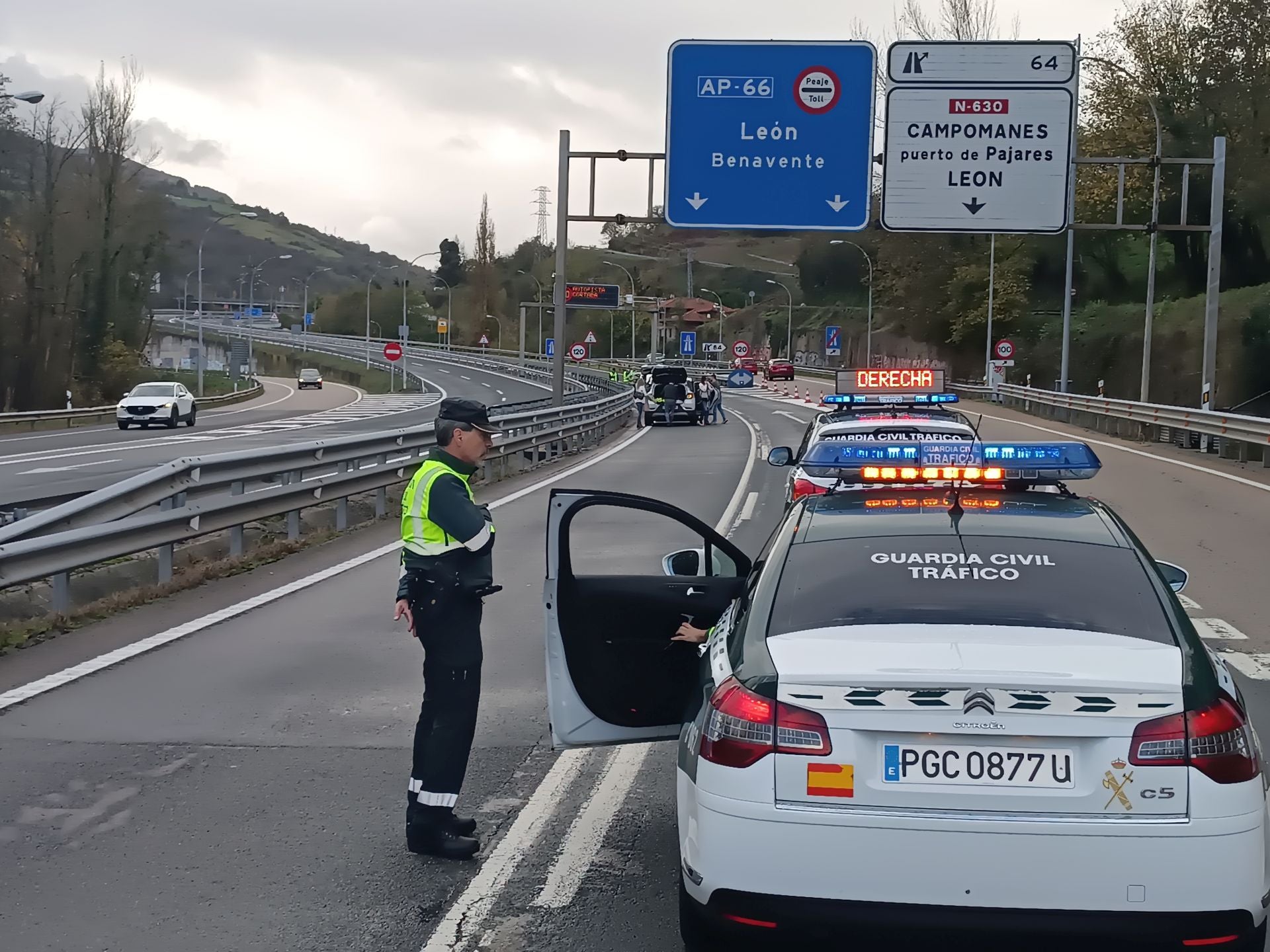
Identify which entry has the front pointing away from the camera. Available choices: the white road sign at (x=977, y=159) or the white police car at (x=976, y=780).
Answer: the white police car

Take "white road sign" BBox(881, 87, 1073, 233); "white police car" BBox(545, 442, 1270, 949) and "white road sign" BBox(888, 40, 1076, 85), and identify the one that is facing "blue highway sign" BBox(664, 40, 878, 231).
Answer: the white police car

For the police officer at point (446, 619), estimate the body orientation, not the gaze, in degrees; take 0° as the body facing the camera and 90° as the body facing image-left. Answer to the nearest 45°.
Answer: approximately 270°

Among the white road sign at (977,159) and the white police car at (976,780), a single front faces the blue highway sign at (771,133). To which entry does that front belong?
the white police car

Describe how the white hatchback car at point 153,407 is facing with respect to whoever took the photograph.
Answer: facing the viewer and to the left of the viewer

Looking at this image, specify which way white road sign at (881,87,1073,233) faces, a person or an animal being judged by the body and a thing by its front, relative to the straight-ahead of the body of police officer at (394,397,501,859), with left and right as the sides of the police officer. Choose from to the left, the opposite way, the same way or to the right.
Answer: to the right

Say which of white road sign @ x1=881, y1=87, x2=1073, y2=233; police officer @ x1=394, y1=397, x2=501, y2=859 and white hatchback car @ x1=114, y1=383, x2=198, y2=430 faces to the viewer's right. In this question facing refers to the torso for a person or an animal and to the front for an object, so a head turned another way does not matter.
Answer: the police officer

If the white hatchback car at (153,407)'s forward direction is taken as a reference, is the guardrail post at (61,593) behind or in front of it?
in front

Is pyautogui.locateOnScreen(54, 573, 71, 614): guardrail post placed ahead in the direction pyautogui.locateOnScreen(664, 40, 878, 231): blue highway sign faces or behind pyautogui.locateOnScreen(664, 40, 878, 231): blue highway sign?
ahead

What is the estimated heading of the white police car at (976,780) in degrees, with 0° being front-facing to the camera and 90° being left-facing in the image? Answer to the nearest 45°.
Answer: approximately 180°

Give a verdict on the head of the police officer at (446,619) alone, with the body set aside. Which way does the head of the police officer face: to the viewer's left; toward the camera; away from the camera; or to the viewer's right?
to the viewer's right

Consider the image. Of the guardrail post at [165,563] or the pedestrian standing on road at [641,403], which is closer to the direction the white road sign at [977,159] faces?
the guardrail post

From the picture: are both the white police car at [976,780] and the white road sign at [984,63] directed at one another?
yes
